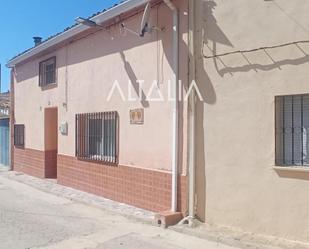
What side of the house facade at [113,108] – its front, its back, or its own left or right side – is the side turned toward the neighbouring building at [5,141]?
right

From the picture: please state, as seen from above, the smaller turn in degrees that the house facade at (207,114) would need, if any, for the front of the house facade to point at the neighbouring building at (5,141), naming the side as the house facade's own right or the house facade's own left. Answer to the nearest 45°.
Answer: approximately 90° to the house facade's own right

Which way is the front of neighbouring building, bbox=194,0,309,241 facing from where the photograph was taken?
facing the viewer and to the left of the viewer

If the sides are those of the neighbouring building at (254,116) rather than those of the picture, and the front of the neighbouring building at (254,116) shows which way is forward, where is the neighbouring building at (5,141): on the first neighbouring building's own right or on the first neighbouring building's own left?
on the first neighbouring building's own right

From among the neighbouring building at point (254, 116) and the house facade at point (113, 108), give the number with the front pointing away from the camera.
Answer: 0

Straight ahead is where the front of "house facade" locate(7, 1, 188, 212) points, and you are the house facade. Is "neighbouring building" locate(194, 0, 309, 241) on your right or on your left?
on your left
